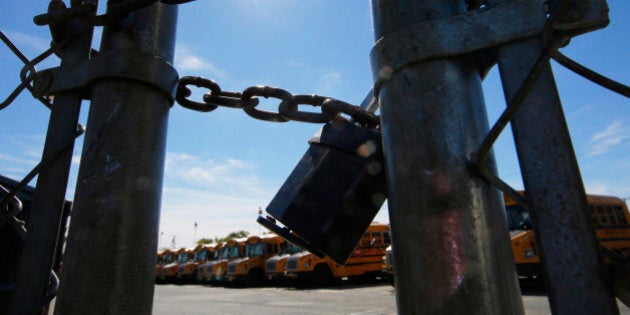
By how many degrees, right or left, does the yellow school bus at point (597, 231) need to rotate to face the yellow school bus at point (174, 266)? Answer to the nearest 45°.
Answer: approximately 45° to its right

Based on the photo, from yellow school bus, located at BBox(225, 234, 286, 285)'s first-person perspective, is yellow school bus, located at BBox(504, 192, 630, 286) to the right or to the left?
on its left

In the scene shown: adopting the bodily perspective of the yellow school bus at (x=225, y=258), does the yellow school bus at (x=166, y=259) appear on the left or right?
on its right

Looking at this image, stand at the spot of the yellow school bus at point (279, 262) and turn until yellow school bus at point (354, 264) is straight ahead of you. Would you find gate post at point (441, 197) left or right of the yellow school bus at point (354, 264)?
right

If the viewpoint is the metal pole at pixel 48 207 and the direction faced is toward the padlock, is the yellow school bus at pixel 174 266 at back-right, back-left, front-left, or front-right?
back-left

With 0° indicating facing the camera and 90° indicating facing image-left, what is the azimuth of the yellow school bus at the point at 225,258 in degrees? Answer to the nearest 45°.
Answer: approximately 45°

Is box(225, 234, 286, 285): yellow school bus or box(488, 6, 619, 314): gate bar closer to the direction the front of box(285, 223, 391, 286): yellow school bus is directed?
the gate bar

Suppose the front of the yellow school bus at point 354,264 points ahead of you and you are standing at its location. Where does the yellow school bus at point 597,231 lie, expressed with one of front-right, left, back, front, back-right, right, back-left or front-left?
left

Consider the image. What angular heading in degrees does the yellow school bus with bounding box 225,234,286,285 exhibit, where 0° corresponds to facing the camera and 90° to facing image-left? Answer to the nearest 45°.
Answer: approximately 45°

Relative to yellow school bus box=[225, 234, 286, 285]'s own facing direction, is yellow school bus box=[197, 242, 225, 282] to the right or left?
on its right

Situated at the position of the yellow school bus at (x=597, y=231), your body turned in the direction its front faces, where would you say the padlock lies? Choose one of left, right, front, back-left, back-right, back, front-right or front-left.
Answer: front-left

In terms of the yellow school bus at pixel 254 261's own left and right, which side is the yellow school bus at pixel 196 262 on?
on its right

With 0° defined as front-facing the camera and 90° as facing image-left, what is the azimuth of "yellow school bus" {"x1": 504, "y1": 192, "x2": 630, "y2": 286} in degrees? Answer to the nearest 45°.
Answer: approximately 45°

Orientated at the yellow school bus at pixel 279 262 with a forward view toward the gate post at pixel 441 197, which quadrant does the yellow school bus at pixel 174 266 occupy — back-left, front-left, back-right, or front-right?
back-right

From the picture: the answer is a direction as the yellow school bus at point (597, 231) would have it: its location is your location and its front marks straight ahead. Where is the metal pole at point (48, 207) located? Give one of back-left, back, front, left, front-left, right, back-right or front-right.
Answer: front-left

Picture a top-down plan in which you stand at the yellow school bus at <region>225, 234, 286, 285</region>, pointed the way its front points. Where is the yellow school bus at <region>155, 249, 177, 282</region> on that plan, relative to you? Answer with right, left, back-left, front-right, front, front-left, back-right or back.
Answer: right
